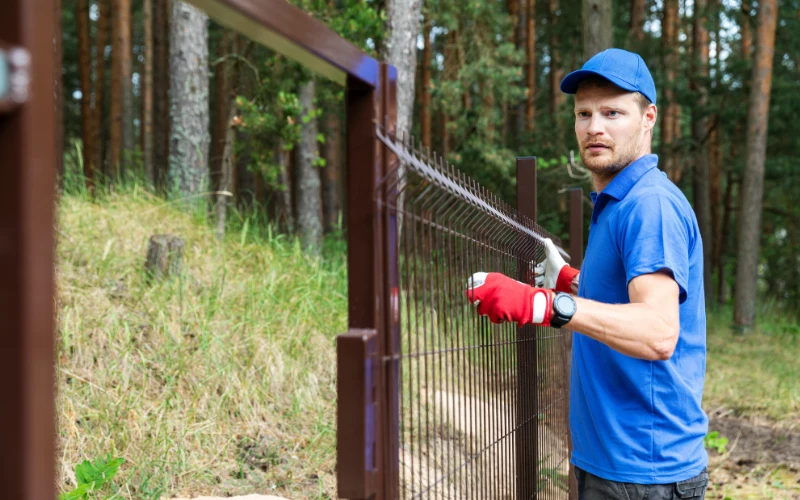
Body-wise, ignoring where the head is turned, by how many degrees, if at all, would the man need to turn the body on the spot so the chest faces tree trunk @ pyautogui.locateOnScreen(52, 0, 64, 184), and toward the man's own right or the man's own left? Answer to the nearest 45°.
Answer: approximately 45° to the man's own right

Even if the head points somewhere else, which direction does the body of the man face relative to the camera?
to the viewer's left

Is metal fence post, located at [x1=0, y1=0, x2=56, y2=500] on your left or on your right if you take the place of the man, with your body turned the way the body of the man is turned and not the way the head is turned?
on your left

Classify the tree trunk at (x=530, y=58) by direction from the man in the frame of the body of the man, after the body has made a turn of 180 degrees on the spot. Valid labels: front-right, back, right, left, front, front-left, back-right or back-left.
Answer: left

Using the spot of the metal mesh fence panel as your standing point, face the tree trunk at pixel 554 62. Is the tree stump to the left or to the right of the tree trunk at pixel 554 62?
left

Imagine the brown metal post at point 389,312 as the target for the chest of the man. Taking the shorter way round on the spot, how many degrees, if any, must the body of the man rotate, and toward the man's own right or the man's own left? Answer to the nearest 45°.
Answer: approximately 45° to the man's own left

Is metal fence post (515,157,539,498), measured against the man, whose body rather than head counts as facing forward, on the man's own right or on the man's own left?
on the man's own right

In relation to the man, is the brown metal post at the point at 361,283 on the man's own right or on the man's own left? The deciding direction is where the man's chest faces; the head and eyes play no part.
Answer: on the man's own left

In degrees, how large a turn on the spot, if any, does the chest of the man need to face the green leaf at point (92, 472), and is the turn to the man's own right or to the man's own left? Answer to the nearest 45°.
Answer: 0° — they already face it

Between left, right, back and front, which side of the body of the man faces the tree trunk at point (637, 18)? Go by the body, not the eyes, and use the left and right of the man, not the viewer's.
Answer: right

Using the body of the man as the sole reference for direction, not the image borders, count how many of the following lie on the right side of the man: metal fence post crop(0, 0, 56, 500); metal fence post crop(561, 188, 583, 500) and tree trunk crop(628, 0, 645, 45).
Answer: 2

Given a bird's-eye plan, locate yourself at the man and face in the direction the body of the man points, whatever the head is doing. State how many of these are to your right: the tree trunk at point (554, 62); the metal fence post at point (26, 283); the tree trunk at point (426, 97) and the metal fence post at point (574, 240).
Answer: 3
